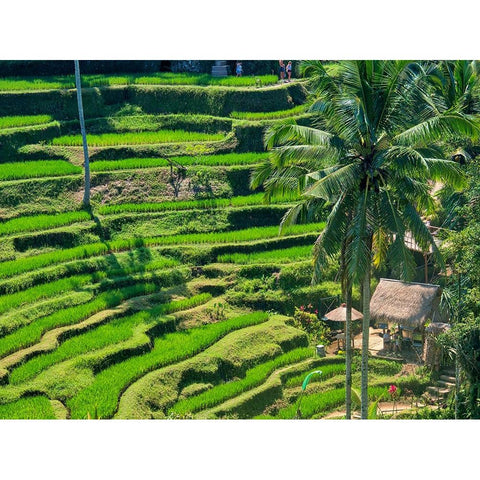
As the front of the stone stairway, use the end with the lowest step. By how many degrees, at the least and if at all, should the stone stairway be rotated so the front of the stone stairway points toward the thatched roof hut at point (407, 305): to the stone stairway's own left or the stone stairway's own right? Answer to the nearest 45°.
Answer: approximately 90° to the stone stairway's own right

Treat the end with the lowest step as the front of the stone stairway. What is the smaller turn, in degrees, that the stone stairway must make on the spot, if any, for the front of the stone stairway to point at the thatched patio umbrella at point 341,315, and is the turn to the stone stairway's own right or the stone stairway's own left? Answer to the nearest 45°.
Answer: approximately 90° to the stone stairway's own right

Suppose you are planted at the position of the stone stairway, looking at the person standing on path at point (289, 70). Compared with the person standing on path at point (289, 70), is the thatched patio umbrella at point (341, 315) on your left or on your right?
left

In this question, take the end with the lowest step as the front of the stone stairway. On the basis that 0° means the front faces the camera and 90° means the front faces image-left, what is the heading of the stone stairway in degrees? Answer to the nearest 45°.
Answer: approximately 45°

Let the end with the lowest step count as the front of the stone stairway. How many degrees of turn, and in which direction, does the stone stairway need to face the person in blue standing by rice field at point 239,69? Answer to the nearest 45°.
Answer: approximately 90° to its right

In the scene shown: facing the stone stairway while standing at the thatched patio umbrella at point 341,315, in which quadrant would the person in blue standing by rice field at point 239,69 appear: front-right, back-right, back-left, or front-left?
back-left

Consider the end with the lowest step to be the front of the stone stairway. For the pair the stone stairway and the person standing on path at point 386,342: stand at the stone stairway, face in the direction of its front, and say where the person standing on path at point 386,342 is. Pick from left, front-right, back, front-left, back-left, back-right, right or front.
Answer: right

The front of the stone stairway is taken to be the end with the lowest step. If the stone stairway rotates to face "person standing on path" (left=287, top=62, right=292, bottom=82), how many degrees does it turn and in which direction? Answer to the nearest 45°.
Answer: approximately 90° to its right
